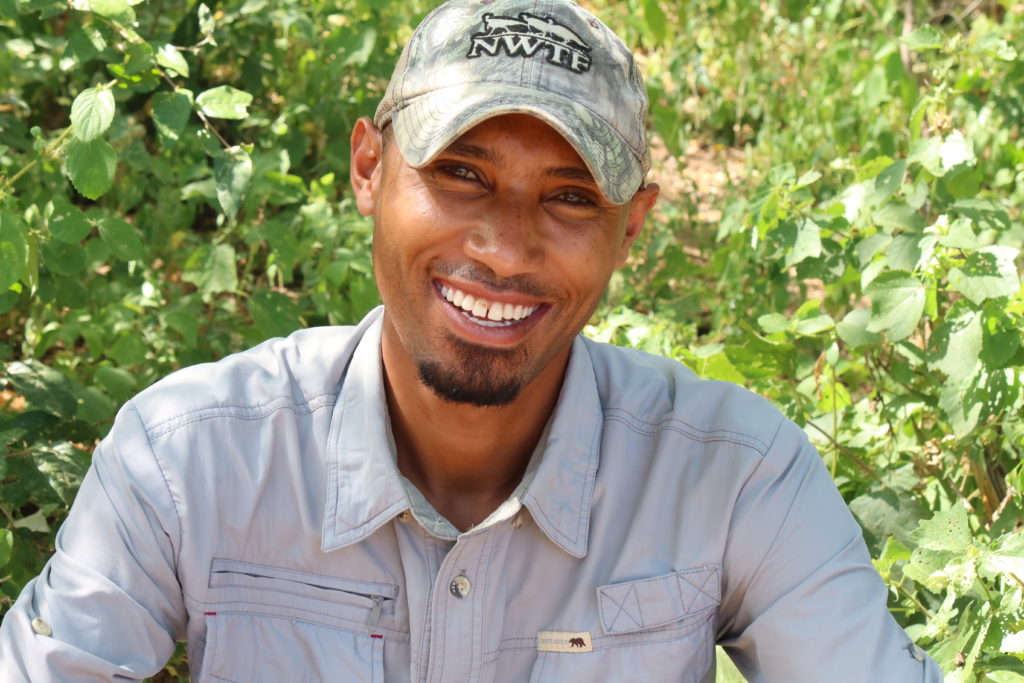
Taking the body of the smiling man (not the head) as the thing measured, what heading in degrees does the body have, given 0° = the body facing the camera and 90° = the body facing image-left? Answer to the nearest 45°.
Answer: approximately 0°
